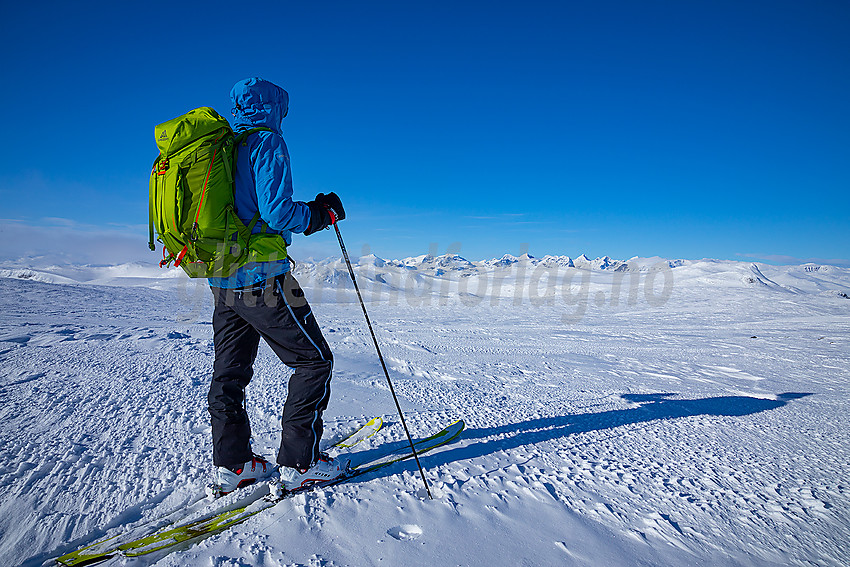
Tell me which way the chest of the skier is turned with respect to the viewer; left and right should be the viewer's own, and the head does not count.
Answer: facing away from the viewer and to the right of the viewer
